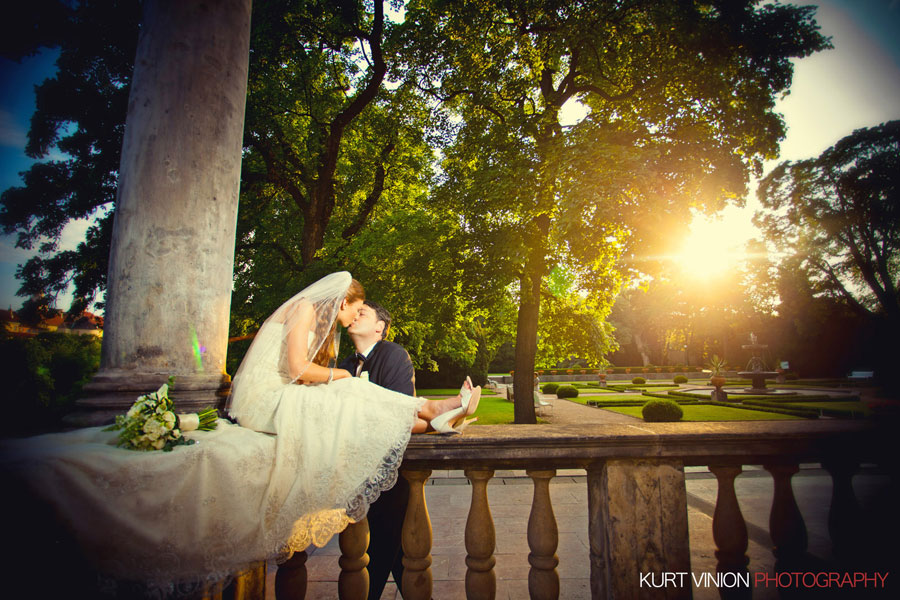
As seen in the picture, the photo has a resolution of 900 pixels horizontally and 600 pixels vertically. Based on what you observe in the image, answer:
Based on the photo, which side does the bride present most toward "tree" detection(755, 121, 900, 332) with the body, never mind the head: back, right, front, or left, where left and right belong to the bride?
front

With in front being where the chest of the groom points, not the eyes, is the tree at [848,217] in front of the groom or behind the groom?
behind

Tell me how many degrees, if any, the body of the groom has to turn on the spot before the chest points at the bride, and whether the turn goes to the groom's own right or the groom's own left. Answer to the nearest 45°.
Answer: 0° — they already face them

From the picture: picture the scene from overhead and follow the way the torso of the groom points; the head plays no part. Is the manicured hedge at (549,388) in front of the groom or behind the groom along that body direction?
behind

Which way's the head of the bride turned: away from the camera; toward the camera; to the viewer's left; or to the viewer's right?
to the viewer's right

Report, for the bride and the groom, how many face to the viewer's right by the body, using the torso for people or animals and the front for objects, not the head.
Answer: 1

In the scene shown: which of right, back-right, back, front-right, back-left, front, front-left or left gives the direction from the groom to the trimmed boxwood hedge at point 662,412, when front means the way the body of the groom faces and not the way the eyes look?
back

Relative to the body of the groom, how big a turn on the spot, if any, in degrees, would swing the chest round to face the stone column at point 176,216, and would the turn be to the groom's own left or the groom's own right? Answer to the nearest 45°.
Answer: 0° — they already face it

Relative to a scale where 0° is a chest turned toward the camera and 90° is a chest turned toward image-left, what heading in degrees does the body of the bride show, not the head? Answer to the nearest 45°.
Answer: approximately 270°
